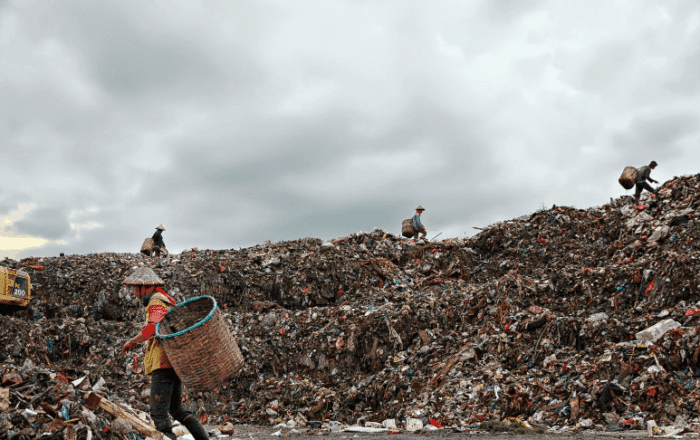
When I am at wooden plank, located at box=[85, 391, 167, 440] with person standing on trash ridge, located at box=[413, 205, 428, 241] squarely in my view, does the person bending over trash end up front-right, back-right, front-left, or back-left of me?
front-right

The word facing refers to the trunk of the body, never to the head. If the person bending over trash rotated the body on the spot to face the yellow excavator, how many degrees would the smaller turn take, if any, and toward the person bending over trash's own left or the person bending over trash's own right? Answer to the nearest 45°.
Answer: approximately 135° to the person bending over trash's own right

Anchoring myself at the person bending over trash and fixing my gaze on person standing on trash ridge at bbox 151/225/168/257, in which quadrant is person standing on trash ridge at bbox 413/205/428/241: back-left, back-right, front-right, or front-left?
front-right

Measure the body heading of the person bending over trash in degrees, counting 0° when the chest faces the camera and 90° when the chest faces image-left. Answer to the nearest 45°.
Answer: approximately 270°

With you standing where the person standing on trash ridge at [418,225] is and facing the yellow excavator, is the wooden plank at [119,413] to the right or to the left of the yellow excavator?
left

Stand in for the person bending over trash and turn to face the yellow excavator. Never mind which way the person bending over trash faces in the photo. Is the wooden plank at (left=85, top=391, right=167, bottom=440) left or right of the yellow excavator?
left

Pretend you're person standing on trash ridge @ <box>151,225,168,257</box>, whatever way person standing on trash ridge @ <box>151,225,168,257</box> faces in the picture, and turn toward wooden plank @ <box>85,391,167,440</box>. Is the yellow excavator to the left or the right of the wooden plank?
right
